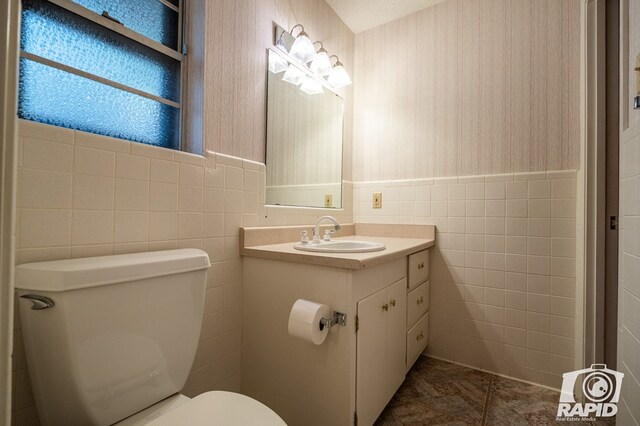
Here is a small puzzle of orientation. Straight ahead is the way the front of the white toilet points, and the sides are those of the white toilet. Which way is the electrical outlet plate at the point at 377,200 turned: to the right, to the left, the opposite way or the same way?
to the right

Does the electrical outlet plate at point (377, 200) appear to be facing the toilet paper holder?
yes

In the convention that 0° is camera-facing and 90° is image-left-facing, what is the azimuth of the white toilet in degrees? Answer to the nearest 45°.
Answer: approximately 315°

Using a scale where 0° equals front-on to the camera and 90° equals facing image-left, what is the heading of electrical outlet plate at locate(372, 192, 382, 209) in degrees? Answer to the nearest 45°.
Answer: approximately 0°

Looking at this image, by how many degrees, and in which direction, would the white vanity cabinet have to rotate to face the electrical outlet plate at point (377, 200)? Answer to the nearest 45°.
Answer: approximately 135° to its left

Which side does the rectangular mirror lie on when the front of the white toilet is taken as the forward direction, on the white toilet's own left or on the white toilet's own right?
on the white toilet's own left

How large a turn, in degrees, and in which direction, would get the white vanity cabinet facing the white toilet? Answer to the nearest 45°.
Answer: approximately 90° to its right

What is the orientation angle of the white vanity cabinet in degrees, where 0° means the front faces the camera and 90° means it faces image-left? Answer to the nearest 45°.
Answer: approximately 315°
